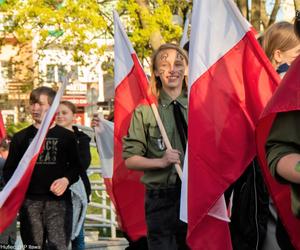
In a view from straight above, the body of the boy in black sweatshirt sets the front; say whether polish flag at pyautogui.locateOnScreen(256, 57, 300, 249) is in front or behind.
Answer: in front

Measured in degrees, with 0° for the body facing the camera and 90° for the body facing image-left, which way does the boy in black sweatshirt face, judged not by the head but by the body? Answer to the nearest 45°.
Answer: approximately 0°
